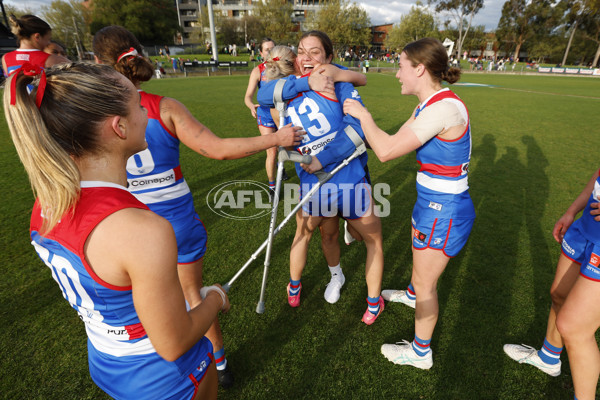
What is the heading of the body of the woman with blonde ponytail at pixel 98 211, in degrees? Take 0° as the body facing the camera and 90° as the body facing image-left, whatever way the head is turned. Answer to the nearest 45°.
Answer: approximately 225°
